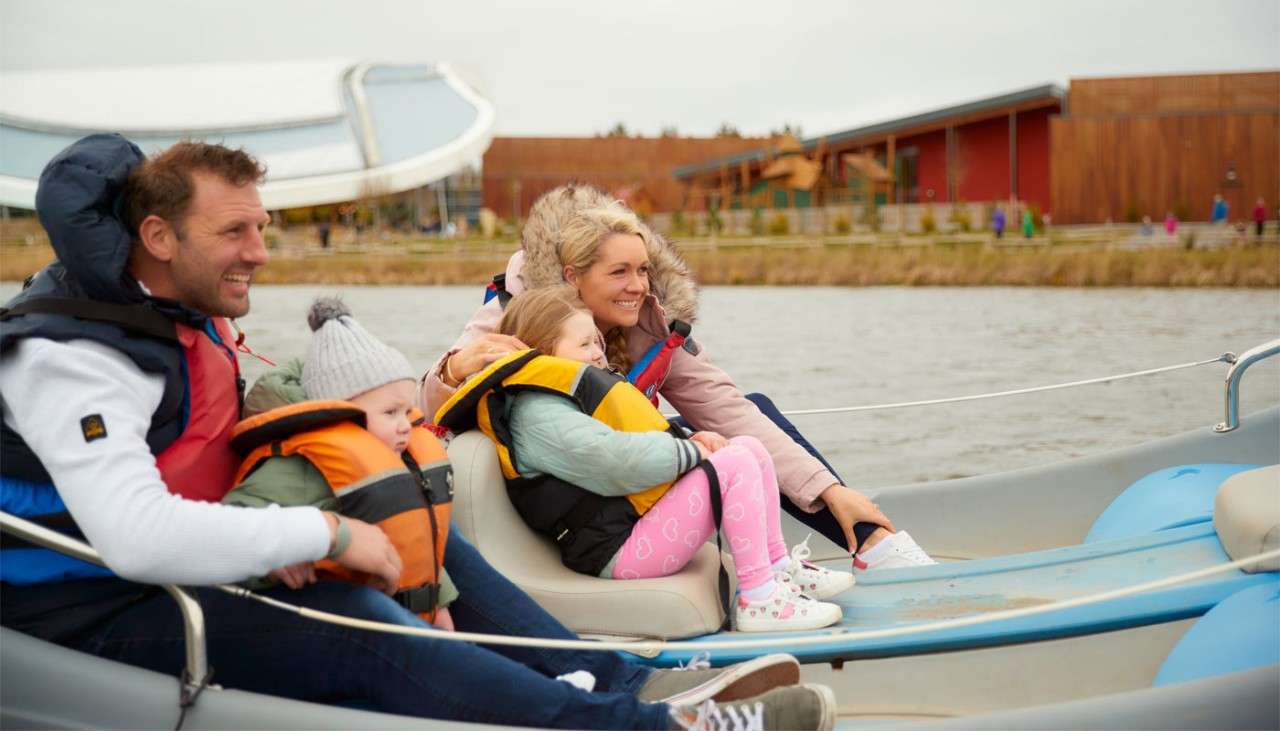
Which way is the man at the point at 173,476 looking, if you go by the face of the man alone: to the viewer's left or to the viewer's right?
to the viewer's right

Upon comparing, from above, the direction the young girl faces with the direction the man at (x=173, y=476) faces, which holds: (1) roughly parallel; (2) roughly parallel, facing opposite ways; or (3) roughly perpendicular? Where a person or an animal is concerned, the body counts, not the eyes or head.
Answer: roughly parallel

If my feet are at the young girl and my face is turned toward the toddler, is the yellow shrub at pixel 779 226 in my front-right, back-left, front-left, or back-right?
back-right

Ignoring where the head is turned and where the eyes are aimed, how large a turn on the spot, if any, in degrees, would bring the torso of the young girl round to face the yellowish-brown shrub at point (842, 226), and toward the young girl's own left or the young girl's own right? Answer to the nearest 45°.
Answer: approximately 90° to the young girl's own left

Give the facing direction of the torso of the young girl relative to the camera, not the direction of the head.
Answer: to the viewer's right

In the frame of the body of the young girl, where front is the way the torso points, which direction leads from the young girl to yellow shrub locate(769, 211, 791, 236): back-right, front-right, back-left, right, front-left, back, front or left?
left

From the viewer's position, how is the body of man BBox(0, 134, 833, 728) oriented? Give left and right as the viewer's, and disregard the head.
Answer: facing to the right of the viewer

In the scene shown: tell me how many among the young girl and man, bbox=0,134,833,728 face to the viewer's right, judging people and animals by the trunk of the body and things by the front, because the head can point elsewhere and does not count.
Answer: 2
